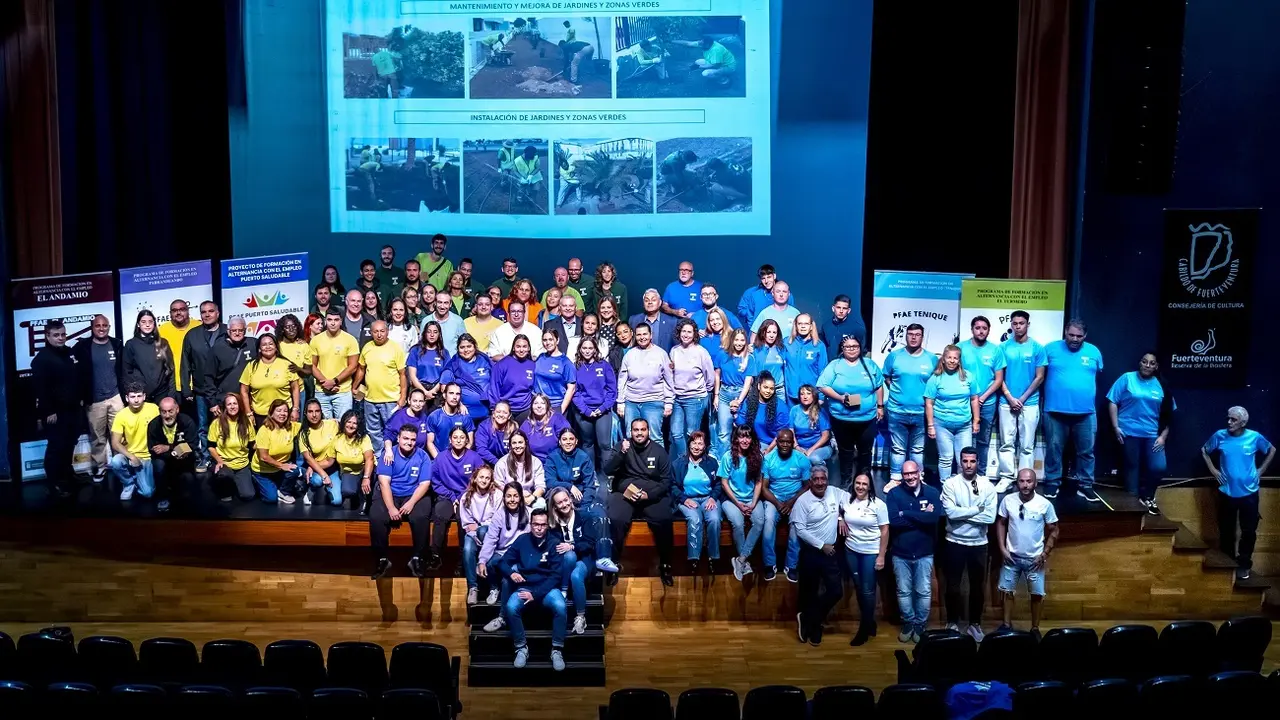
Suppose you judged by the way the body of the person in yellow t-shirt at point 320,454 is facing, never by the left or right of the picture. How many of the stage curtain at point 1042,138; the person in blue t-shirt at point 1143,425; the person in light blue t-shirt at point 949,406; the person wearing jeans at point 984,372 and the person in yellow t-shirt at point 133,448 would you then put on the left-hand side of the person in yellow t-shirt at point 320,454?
4

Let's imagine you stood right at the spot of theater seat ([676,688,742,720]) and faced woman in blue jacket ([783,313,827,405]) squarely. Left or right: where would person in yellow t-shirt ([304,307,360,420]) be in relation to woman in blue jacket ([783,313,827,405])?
left

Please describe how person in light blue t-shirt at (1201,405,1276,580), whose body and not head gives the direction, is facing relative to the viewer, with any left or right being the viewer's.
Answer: facing the viewer and to the left of the viewer

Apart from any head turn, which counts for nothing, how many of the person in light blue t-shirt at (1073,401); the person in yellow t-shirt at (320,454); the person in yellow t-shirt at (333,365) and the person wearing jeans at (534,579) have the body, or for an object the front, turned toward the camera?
4

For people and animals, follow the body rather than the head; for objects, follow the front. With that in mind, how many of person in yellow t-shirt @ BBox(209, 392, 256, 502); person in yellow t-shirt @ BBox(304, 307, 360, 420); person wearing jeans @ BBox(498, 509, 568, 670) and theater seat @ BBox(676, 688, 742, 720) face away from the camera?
1

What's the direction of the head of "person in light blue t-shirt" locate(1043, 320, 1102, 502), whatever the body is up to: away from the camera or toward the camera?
toward the camera

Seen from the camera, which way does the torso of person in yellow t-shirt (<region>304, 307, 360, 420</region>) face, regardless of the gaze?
toward the camera

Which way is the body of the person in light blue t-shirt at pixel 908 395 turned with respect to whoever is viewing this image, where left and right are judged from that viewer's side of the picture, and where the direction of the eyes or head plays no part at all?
facing the viewer

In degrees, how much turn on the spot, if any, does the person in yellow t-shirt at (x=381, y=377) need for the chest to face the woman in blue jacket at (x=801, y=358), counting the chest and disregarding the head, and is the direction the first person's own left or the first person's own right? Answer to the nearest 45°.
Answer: approximately 90° to the first person's own left

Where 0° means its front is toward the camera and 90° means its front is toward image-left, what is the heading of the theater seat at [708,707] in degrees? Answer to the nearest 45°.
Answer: approximately 180°

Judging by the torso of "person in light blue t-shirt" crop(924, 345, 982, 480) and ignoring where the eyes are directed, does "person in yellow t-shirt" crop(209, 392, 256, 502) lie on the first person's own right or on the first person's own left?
on the first person's own right

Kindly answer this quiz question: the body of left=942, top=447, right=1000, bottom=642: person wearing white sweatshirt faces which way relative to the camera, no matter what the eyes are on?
toward the camera

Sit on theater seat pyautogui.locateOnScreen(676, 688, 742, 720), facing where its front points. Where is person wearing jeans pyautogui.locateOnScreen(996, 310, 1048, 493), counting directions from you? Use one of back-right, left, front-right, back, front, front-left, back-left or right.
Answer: front-right

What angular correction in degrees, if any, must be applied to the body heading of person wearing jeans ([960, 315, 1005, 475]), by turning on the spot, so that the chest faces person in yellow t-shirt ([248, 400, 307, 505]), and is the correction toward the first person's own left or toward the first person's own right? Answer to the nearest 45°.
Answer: approximately 90° to the first person's own right

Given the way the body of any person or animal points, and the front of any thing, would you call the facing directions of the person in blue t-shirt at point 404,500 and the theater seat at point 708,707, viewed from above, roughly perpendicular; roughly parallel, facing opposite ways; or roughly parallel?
roughly parallel, facing opposite ways

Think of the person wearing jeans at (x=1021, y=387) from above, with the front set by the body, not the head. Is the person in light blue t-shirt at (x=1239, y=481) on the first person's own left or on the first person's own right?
on the first person's own left

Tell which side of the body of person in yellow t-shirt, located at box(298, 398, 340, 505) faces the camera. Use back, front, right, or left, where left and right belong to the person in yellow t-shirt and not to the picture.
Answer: front

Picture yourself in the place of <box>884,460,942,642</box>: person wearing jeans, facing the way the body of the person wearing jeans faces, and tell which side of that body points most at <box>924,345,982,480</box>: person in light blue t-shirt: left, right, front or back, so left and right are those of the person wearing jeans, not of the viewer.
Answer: back
